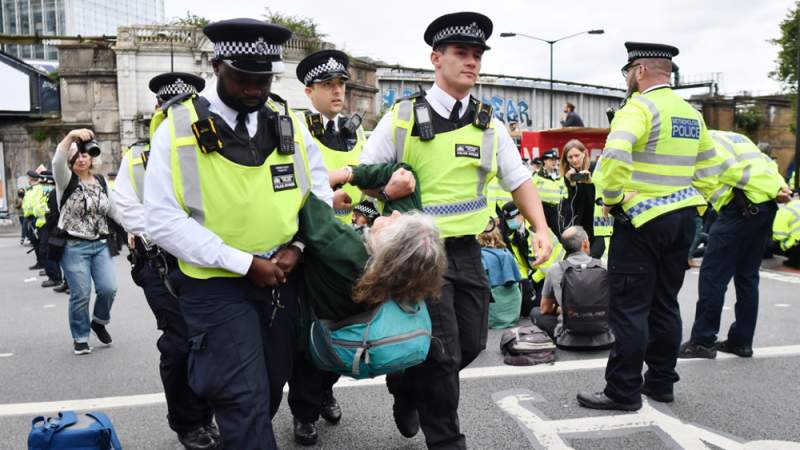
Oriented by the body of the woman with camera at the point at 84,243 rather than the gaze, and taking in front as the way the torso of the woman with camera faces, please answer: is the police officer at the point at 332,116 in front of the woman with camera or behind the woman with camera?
in front

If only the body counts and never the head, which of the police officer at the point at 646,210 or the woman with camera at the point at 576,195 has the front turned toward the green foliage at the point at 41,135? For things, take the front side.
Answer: the police officer

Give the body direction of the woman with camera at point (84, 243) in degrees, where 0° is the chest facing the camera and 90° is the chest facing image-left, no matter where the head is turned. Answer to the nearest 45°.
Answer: approximately 315°

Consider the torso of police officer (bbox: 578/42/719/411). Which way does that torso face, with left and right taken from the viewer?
facing away from the viewer and to the left of the viewer

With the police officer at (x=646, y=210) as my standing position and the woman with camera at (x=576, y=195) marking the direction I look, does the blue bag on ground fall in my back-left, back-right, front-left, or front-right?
back-left

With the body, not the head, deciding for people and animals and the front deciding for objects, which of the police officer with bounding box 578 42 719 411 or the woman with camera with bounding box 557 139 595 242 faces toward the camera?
the woman with camera

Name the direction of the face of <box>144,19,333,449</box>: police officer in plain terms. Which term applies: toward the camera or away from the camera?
toward the camera

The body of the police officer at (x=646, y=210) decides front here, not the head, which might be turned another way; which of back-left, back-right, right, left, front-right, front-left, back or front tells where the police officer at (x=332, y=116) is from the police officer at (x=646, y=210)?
front-left

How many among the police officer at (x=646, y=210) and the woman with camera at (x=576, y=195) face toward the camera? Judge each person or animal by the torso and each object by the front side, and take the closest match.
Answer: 1

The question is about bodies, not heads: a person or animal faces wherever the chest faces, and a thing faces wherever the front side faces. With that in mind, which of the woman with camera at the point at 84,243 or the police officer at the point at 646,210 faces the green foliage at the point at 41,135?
the police officer

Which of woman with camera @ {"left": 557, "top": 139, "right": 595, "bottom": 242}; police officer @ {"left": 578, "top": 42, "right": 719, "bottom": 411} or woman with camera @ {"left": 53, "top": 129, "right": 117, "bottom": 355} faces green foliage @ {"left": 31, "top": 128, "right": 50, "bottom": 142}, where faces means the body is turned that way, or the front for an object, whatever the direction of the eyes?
the police officer

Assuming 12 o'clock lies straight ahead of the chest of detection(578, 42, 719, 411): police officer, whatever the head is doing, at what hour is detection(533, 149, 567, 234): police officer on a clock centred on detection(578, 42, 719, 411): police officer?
detection(533, 149, 567, 234): police officer is roughly at 1 o'clock from detection(578, 42, 719, 411): police officer.

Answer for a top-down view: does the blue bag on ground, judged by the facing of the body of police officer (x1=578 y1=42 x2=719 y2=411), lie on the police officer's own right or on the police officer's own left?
on the police officer's own left

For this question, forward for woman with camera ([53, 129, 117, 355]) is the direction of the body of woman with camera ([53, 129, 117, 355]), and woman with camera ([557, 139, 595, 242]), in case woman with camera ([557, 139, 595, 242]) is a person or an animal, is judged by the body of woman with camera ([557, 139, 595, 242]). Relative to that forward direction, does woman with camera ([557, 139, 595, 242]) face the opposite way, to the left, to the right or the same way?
the same way

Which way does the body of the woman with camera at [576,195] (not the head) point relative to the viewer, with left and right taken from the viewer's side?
facing the viewer
